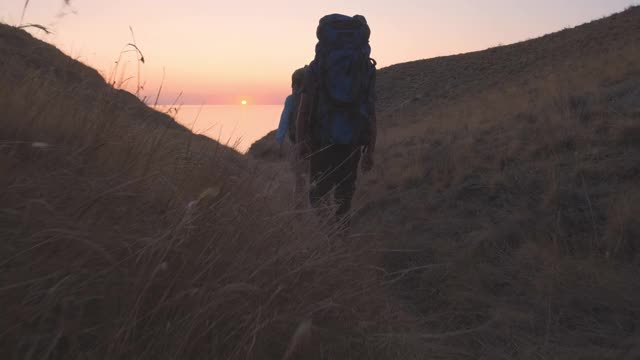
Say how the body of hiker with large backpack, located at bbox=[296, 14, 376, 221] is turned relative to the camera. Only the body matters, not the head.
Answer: away from the camera
